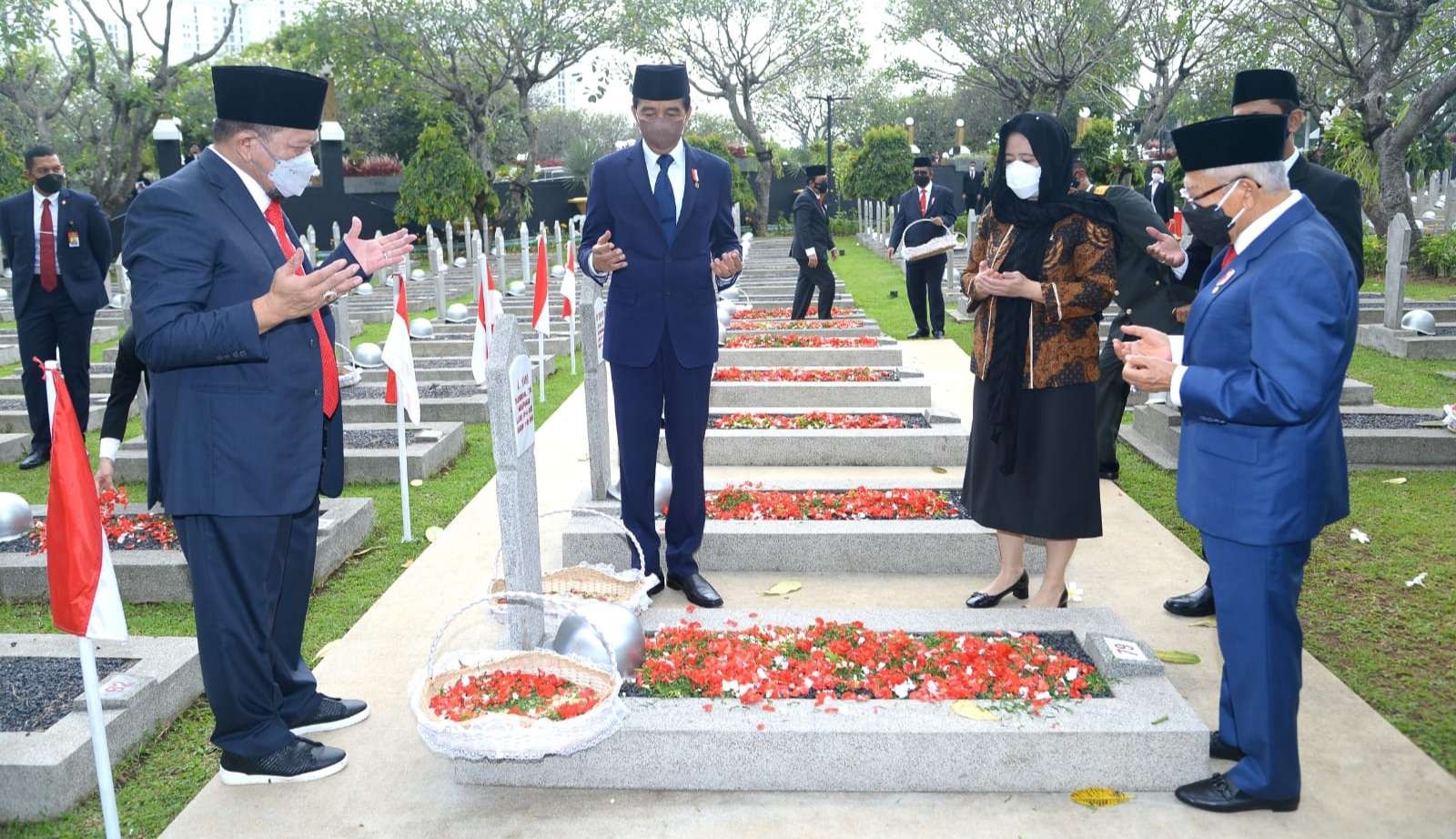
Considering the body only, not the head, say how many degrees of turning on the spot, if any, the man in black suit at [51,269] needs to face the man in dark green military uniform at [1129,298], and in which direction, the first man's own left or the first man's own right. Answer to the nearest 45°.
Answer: approximately 45° to the first man's own left

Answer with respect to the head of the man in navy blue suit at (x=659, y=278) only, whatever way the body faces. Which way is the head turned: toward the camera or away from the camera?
toward the camera

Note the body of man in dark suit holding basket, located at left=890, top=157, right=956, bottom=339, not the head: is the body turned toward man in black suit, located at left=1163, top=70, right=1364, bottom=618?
yes

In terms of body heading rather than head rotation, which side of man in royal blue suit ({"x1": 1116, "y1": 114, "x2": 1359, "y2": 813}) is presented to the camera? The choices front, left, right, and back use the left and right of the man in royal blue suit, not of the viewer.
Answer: left

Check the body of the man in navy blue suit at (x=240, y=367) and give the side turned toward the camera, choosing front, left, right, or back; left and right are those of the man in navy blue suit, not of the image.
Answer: right

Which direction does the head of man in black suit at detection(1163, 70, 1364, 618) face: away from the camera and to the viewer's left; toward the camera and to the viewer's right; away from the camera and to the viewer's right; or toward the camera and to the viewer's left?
toward the camera and to the viewer's left

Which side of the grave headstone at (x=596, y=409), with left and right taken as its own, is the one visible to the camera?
right

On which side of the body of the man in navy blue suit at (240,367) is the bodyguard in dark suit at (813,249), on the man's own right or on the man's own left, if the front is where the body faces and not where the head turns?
on the man's own left

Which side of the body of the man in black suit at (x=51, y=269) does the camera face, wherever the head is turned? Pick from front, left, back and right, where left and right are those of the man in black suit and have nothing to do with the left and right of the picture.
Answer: front

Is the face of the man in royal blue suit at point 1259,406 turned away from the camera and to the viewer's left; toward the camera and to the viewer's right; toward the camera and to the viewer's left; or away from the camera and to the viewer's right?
toward the camera and to the viewer's left

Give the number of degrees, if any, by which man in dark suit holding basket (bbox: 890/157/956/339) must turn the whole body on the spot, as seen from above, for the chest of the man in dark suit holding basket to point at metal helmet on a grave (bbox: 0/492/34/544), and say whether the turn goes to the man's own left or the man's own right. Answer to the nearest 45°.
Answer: approximately 45° to the man's own right

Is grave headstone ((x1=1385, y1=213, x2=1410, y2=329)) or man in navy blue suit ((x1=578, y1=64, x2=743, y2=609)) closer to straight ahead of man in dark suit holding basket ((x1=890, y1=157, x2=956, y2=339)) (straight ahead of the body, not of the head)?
the man in navy blue suit

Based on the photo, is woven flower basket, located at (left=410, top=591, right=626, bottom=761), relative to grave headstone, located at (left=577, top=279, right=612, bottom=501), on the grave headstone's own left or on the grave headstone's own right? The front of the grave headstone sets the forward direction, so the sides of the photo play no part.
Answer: on the grave headstone's own right

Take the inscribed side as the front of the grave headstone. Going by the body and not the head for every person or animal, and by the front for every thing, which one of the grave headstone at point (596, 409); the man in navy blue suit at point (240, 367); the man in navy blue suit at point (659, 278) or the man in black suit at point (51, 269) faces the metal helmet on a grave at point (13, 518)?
the man in black suit

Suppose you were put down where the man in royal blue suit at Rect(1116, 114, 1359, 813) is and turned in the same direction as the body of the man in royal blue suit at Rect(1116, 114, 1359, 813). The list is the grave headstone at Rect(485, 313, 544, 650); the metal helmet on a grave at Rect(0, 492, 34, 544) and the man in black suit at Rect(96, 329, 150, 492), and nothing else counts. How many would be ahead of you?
3

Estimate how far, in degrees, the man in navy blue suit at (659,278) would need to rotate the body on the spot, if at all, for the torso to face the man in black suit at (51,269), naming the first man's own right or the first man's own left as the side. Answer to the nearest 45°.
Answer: approximately 135° to the first man's own right

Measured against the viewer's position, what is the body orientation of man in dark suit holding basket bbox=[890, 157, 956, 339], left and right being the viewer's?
facing the viewer

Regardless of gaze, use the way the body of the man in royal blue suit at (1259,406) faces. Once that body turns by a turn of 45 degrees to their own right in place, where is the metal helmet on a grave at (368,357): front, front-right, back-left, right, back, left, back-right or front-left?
front
